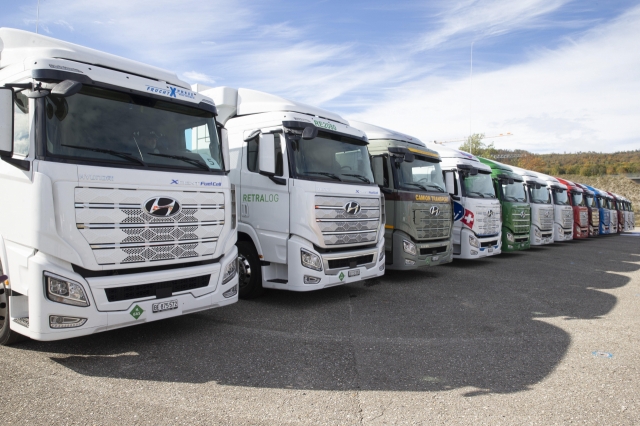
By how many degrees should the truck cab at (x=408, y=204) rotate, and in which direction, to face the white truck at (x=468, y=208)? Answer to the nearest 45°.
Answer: approximately 90° to its left

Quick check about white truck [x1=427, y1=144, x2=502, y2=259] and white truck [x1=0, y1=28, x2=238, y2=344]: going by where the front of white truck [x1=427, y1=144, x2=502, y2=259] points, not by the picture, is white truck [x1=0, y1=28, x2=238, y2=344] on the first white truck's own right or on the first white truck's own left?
on the first white truck's own right

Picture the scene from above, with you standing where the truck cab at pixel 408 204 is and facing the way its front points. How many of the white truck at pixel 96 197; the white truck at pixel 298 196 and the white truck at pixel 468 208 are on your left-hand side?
1

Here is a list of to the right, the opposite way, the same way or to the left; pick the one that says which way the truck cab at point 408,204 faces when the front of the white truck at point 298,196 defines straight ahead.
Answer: the same way

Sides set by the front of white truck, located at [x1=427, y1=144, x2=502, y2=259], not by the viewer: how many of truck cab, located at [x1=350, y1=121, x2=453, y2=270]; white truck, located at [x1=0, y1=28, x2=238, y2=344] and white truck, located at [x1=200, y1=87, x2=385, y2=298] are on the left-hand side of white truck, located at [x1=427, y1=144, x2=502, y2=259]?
0

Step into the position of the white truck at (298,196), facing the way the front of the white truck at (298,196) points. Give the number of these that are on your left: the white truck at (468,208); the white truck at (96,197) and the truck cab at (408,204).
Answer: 2

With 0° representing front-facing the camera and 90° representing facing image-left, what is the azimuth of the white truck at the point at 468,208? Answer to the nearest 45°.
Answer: approximately 315°

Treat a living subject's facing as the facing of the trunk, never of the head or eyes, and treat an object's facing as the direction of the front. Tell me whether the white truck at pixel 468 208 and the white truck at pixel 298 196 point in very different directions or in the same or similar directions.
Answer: same or similar directions

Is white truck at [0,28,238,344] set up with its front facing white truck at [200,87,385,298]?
no

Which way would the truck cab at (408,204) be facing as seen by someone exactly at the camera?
facing the viewer and to the right of the viewer

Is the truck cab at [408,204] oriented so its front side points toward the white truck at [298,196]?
no

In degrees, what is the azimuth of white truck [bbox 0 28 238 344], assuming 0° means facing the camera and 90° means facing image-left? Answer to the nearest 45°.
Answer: approximately 315°

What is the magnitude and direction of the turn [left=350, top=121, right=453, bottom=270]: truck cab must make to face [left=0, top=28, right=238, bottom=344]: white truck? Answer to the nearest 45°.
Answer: approximately 90° to its right

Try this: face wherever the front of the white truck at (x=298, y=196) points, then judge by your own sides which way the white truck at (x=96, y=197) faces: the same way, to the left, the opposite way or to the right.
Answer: the same way

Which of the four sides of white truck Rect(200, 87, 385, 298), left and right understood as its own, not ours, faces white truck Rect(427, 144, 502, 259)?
left

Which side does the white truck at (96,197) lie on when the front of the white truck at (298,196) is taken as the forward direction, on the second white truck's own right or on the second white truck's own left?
on the second white truck's own right
